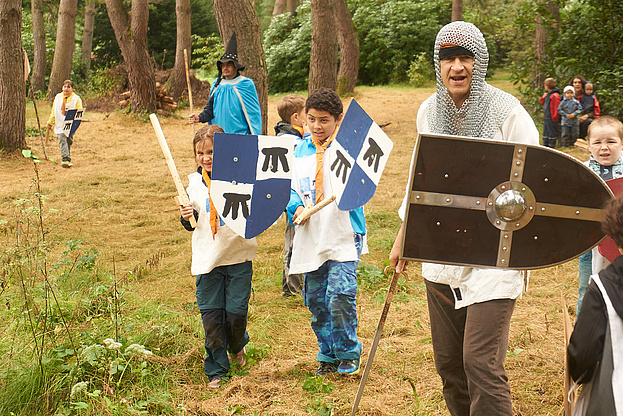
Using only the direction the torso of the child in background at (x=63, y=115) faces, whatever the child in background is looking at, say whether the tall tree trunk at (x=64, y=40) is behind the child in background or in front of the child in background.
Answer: behind

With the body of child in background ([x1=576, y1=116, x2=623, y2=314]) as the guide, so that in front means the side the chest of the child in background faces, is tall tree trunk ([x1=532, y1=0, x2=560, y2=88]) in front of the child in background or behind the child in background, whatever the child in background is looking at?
behind

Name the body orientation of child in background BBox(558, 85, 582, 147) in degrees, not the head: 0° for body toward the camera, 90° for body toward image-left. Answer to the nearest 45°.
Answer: approximately 0°

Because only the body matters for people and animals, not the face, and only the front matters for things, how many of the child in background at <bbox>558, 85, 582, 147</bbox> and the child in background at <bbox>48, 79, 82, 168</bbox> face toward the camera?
2

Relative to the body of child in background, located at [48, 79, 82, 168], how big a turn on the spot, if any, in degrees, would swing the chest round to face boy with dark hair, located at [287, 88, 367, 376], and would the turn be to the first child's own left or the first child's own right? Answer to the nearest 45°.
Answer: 0° — they already face them

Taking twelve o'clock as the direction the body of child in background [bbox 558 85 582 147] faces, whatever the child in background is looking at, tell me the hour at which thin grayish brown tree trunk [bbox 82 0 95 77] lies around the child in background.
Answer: The thin grayish brown tree trunk is roughly at 4 o'clock from the child in background.

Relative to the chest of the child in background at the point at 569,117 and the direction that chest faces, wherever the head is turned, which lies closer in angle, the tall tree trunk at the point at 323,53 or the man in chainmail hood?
the man in chainmail hood
